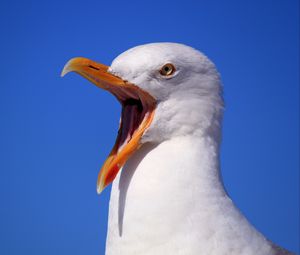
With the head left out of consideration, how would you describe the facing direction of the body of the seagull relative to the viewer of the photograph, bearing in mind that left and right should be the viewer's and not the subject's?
facing to the left of the viewer
